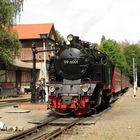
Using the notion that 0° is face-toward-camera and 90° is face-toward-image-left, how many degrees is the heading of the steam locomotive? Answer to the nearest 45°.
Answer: approximately 45°

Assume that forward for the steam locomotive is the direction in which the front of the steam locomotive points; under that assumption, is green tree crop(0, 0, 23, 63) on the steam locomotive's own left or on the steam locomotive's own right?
on the steam locomotive's own right

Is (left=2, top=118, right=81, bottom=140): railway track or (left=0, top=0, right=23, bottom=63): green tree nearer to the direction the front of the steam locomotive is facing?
the railway track

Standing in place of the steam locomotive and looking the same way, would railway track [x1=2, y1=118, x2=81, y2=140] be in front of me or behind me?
in front

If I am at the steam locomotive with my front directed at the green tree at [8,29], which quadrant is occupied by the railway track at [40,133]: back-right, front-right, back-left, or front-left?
back-left
